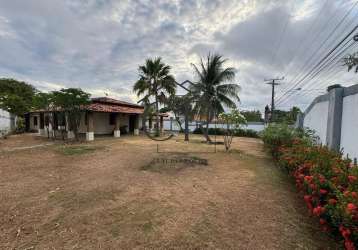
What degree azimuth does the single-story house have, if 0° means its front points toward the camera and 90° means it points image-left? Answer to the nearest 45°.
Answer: approximately 315°

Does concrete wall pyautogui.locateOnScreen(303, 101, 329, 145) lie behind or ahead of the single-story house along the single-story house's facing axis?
ahead

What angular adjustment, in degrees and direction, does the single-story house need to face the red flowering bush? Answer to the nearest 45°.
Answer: approximately 45° to its right

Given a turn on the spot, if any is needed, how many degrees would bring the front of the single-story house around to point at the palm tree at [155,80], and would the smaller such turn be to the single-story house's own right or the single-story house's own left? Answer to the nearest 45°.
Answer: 0° — it already faces it

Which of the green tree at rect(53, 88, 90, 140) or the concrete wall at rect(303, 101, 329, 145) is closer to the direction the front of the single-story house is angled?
the concrete wall
